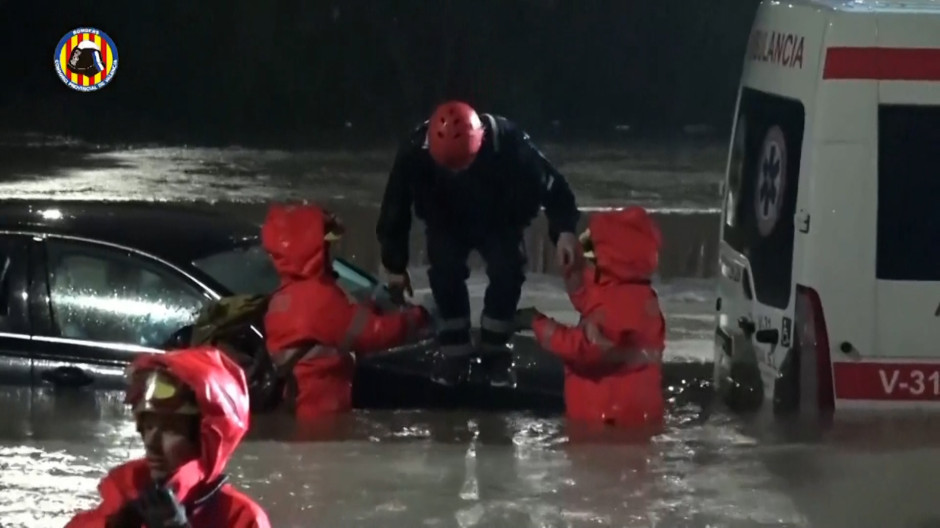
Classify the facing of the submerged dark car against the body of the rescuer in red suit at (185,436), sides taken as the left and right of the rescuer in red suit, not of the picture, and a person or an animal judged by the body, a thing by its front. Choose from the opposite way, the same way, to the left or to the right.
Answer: to the left

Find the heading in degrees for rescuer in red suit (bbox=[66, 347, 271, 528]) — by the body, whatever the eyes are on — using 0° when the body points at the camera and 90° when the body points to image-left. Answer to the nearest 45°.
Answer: approximately 45°

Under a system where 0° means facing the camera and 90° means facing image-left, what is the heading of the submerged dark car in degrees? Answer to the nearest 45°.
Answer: approximately 315°

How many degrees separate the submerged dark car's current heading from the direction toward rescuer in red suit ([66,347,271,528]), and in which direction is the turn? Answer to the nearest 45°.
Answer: approximately 45° to its right

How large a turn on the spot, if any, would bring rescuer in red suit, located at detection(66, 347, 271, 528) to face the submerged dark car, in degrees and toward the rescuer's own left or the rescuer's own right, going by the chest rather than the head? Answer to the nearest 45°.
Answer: approximately 135° to the rescuer's own right
